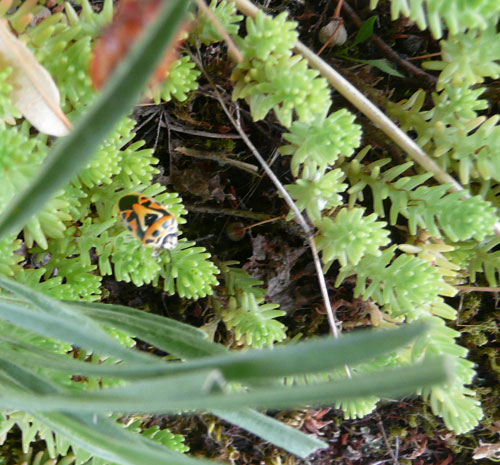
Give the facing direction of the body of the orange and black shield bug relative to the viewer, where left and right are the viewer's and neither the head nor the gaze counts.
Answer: facing the viewer and to the right of the viewer

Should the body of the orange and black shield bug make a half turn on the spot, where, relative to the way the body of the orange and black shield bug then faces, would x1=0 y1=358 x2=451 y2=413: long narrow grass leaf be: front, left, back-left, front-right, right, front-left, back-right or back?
back-left

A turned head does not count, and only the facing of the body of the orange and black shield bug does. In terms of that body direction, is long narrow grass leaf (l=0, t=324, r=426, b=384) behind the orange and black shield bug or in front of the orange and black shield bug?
in front
